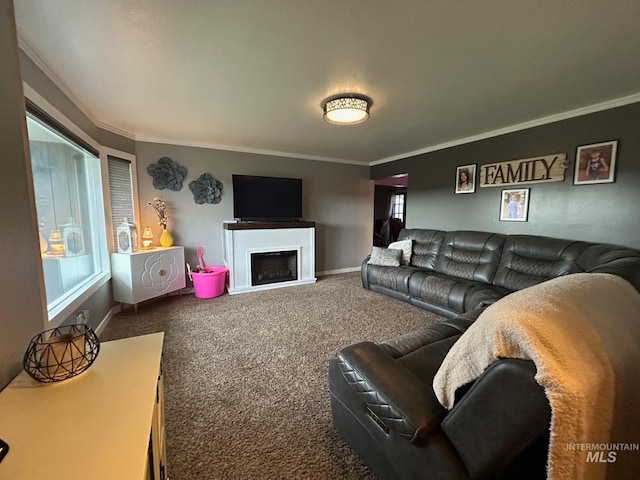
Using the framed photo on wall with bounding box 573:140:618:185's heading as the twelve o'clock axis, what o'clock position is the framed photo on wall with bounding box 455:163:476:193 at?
the framed photo on wall with bounding box 455:163:476:193 is roughly at 2 o'clock from the framed photo on wall with bounding box 573:140:618:185.

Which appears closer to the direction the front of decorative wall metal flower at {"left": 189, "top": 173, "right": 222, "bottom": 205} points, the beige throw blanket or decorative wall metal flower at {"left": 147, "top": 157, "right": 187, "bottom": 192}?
the beige throw blanket

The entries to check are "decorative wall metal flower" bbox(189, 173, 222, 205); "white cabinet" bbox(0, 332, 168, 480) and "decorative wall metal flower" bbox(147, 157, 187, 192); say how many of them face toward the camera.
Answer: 2

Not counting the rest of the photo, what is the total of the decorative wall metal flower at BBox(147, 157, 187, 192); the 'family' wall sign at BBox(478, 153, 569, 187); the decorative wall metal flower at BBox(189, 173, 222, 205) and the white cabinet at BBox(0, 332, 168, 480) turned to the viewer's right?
1

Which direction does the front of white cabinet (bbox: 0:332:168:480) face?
to the viewer's right

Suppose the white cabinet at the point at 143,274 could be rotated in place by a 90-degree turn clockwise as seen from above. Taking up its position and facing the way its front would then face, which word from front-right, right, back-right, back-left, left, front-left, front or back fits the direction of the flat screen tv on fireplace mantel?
back-left

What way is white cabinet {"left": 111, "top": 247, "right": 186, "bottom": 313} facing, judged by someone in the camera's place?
facing the viewer and to the right of the viewer

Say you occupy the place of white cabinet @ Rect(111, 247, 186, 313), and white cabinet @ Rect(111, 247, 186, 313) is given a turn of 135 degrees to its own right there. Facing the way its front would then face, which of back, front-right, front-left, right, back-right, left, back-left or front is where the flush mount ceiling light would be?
back-left

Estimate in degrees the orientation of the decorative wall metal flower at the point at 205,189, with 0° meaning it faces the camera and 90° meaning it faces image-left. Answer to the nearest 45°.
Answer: approximately 0°

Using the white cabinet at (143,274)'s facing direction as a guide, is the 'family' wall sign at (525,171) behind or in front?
in front

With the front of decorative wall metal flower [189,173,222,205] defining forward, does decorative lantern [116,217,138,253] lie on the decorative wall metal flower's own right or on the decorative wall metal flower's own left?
on the decorative wall metal flower's own right

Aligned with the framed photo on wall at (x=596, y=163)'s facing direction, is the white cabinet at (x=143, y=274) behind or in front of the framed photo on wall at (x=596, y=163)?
in front

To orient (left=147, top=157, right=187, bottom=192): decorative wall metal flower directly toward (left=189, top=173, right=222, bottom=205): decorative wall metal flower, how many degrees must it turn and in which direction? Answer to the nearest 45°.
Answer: approximately 90° to its left

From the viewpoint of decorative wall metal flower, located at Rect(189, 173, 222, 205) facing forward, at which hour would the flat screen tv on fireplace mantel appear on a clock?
The flat screen tv on fireplace mantel is roughly at 9 o'clock from the decorative wall metal flower.
